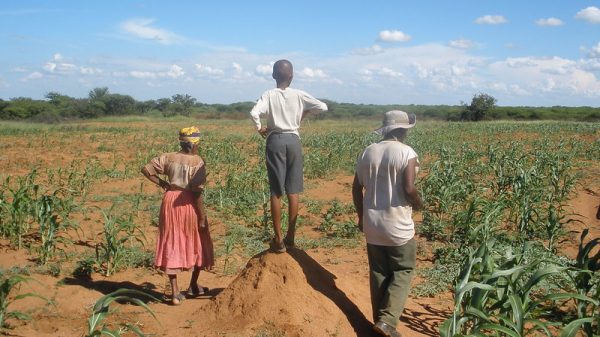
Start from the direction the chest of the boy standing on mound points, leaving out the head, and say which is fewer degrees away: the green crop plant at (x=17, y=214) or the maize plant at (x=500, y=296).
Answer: the green crop plant

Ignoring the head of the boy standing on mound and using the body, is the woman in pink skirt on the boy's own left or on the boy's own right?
on the boy's own left

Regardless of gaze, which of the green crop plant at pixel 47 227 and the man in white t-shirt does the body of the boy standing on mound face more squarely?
the green crop plant

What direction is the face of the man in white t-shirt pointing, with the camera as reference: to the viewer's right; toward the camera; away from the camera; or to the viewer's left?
away from the camera

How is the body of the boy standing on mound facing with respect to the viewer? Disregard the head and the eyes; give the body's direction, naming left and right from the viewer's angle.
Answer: facing away from the viewer

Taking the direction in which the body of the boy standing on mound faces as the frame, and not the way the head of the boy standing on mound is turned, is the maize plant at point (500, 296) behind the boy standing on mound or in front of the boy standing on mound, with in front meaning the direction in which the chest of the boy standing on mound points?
behind

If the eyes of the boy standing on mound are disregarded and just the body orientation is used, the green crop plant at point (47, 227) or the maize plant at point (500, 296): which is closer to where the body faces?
the green crop plant

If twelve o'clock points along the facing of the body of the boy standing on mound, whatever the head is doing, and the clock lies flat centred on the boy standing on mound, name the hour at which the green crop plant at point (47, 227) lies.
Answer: The green crop plant is roughly at 10 o'clock from the boy standing on mound.

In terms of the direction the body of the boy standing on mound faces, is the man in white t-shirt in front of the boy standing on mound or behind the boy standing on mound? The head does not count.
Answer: behind
